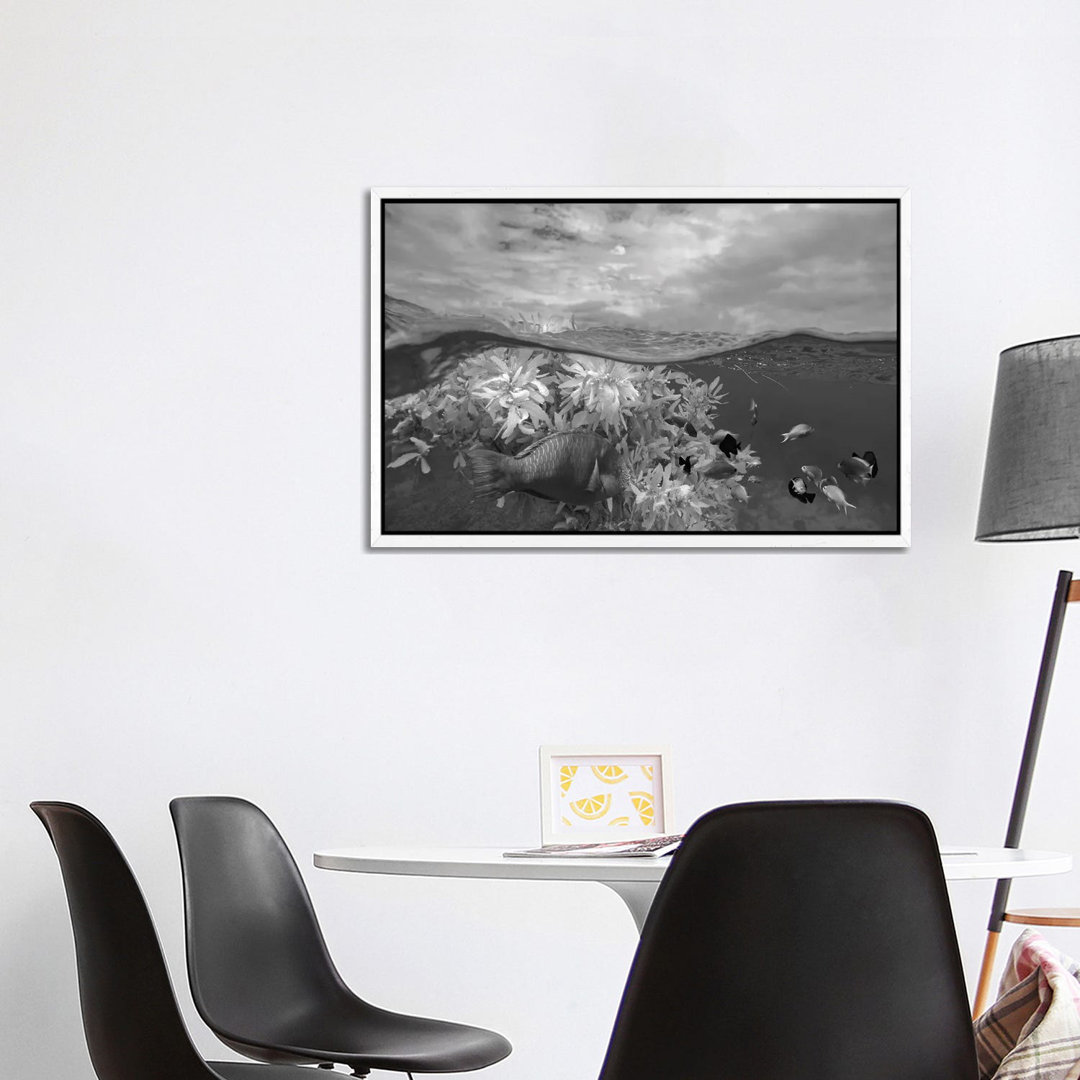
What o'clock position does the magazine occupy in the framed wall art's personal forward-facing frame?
The magazine is roughly at 12 o'clock from the framed wall art.

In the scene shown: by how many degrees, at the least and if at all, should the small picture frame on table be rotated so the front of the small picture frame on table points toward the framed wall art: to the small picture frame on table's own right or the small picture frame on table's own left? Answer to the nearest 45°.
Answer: approximately 180°

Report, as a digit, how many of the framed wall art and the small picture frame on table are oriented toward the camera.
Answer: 2

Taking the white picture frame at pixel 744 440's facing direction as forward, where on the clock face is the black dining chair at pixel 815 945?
The black dining chair is roughly at 12 o'clock from the white picture frame.

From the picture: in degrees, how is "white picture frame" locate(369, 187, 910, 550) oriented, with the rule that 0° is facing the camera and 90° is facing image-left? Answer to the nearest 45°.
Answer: approximately 0°

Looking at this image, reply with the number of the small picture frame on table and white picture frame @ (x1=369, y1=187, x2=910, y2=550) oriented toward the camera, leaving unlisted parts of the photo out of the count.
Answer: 2

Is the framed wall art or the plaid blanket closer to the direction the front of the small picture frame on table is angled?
the plaid blanket

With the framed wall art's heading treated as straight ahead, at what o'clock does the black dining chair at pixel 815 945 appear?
The black dining chair is roughly at 12 o'clock from the framed wall art.
